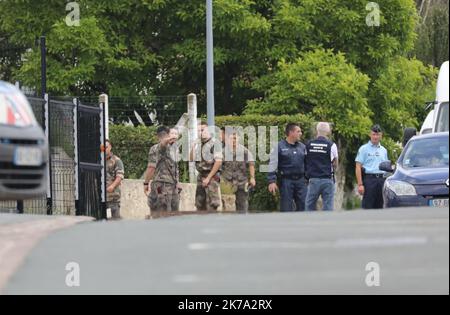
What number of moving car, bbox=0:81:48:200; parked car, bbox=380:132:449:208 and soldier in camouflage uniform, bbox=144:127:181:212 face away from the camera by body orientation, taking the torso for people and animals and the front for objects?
0

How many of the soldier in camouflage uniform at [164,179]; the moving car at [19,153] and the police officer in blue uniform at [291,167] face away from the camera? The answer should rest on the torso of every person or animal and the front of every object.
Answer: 0

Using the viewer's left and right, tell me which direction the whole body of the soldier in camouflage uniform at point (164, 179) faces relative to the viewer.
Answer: facing the viewer and to the right of the viewer

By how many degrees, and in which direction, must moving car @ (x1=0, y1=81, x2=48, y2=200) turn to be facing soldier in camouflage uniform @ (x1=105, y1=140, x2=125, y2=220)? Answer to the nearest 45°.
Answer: approximately 135° to its left

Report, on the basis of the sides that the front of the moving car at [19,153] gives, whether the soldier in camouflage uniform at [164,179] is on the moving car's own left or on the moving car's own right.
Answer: on the moving car's own left

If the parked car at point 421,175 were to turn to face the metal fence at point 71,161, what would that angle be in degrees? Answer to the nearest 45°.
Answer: approximately 90° to its right

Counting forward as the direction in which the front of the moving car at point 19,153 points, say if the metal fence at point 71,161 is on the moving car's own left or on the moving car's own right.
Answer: on the moving car's own left

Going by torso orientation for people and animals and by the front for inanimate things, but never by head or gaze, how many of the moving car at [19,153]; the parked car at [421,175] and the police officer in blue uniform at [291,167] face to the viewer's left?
0

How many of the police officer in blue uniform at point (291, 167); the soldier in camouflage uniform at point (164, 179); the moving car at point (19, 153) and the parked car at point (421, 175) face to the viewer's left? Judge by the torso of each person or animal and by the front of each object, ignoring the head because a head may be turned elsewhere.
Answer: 0

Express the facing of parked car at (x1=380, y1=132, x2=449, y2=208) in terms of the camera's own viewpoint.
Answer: facing the viewer

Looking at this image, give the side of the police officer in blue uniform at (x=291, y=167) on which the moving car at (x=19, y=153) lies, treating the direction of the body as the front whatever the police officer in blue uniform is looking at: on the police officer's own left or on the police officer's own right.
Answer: on the police officer's own right

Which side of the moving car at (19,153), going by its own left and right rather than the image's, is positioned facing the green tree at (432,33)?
left

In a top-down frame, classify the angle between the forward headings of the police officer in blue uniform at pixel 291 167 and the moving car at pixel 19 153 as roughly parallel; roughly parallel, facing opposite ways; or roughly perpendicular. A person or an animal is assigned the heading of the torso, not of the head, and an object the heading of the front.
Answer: roughly parallel
